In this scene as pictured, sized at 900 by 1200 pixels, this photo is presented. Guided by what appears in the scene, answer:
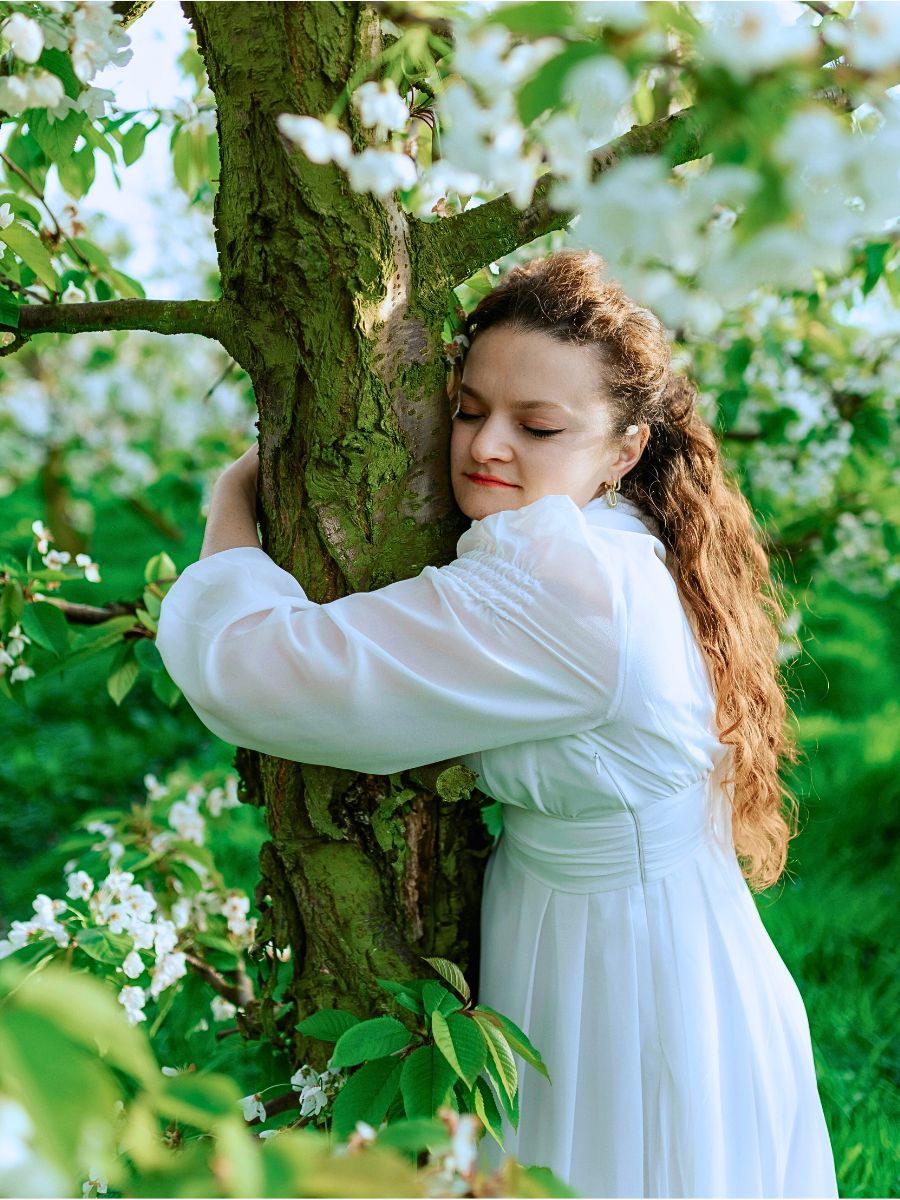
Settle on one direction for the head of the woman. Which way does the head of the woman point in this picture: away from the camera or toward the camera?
toward the camera

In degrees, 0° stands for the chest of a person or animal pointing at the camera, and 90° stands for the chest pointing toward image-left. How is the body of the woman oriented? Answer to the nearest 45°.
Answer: approximately 90°
